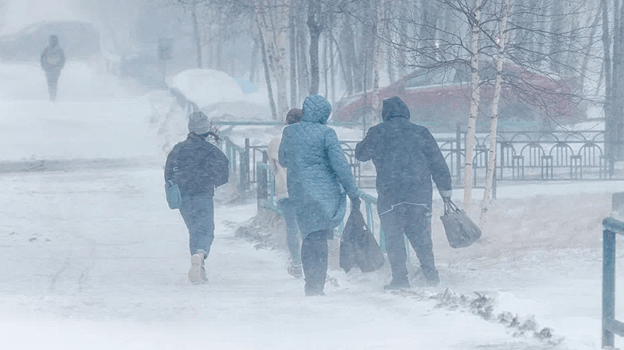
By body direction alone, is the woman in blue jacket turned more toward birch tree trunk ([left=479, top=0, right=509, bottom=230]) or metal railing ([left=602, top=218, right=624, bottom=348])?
the birch tree trunk

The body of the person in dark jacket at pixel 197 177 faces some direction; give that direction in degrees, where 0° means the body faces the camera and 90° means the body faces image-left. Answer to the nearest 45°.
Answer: approximately 180°

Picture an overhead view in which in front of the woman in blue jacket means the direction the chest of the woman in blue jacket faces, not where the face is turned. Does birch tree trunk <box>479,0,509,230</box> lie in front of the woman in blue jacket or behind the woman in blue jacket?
in front

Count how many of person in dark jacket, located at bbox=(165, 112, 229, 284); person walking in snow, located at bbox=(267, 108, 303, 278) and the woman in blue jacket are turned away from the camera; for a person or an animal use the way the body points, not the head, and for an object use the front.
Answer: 3

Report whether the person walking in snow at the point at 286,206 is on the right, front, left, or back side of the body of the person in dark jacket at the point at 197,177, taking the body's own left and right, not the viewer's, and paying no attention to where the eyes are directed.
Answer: right

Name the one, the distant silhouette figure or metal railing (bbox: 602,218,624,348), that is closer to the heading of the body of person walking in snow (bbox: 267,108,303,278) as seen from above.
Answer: the distant silhouette figure

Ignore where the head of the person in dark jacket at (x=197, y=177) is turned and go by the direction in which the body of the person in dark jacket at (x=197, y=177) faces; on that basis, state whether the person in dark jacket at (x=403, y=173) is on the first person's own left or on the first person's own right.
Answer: on the first person's own right

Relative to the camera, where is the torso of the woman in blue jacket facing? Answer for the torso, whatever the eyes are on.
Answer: away from the camera

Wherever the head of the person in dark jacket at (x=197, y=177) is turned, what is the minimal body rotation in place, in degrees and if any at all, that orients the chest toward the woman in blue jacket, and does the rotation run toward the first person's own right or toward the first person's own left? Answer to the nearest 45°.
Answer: approximately 135° to the first person's own right

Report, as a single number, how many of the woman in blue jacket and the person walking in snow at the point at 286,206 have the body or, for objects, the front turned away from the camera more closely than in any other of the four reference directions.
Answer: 2

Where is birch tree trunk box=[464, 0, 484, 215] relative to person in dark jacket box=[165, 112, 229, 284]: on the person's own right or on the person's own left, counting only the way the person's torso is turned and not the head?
on the person's own right

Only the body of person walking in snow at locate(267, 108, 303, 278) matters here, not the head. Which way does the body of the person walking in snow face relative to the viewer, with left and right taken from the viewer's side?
facing away from the viewer

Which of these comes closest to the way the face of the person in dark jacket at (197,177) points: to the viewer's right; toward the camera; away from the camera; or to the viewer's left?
away from the camera
